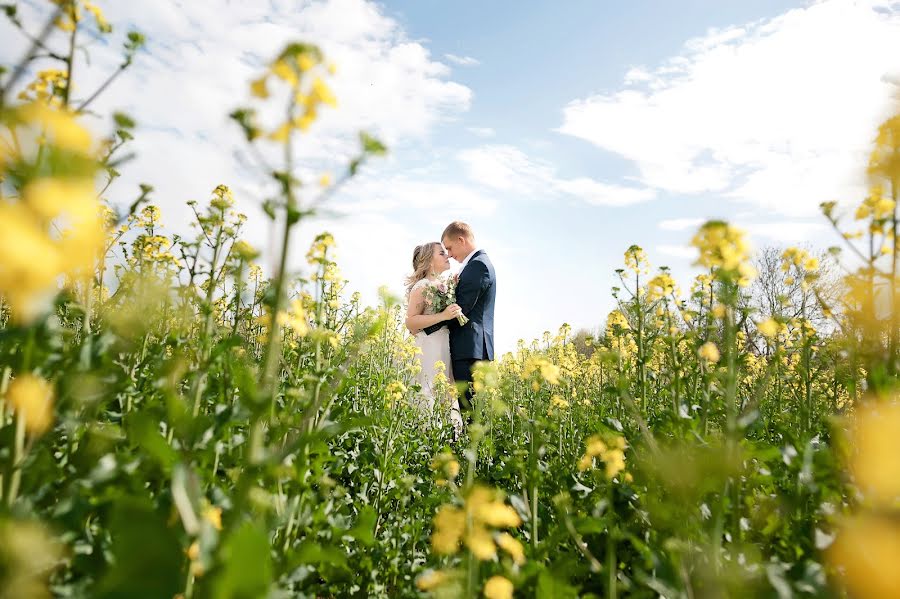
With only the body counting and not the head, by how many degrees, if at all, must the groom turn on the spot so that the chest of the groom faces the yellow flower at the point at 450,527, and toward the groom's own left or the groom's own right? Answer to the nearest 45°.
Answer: approximately 90° to the groom's own left

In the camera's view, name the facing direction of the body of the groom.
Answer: to the viewer's left

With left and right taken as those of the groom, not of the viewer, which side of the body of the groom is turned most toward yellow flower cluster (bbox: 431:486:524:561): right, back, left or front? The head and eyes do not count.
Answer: left

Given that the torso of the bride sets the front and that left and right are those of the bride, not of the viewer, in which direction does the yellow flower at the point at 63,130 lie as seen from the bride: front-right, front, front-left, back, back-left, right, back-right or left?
right

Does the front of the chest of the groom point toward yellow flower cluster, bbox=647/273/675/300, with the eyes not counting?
no

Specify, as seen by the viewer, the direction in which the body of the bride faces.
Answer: to the viewer's right

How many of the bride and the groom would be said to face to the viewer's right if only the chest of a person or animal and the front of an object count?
1

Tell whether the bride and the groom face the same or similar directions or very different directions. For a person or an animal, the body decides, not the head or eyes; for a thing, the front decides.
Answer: very different directions

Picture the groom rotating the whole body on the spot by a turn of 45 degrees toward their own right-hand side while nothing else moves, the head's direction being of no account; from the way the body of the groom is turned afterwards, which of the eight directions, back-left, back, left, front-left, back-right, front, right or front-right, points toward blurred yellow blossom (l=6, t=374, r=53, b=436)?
back-left

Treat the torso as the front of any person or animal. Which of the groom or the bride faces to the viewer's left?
the groom
